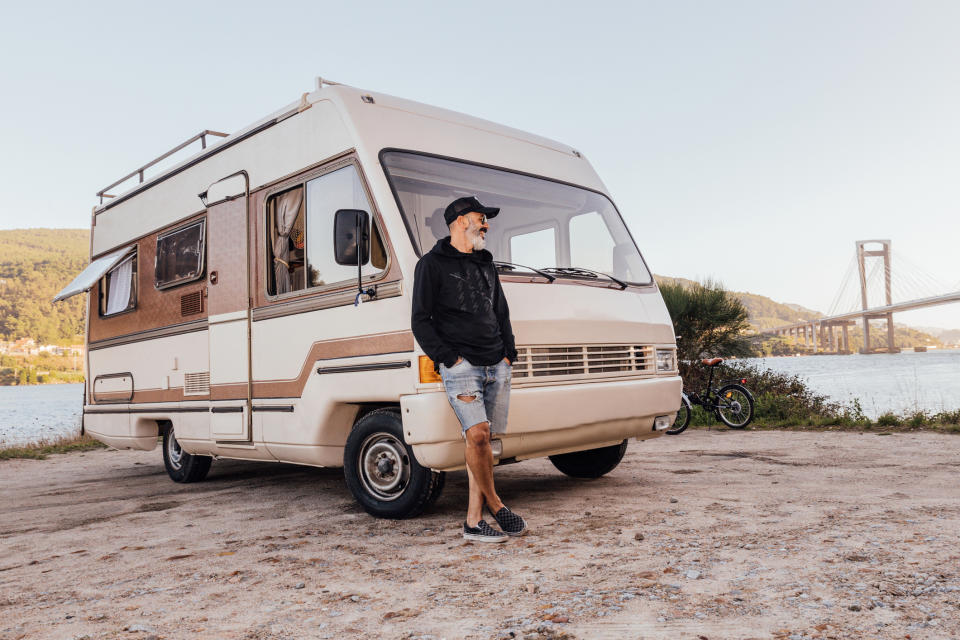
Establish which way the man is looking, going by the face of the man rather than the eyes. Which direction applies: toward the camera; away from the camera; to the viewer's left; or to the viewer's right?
to the viewer's right

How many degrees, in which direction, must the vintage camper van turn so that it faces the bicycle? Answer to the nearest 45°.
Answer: approximately 90° to its left

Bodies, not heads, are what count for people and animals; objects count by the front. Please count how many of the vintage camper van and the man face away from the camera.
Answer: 0

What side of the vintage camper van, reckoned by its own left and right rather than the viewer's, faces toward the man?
front

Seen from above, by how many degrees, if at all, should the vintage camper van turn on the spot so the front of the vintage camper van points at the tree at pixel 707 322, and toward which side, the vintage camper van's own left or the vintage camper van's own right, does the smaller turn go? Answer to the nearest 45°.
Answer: approximately 90° to the vintage camper van's own left

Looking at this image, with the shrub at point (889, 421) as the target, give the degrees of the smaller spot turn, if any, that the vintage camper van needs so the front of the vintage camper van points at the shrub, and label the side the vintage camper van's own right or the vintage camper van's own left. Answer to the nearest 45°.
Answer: approximately 90° to the vintage camper van's own left

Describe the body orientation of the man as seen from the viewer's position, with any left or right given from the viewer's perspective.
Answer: facing the viewer and to the right of the viewer

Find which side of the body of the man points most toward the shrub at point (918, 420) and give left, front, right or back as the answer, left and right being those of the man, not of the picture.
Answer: left
